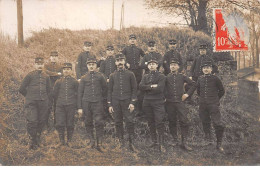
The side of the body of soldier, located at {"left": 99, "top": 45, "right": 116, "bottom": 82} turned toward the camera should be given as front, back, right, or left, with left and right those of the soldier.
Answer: front

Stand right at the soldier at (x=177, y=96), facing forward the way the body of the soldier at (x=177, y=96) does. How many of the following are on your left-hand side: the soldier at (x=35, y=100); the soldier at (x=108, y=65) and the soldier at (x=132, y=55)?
0

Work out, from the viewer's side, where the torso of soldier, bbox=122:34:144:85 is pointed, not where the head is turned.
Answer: toward the camera

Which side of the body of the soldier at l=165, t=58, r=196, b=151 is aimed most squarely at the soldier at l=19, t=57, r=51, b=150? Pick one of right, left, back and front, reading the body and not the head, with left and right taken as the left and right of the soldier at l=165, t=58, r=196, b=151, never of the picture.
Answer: right

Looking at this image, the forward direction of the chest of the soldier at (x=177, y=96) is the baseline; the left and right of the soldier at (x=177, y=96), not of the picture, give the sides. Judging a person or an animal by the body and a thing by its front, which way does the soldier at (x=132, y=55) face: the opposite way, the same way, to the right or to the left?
the same way
